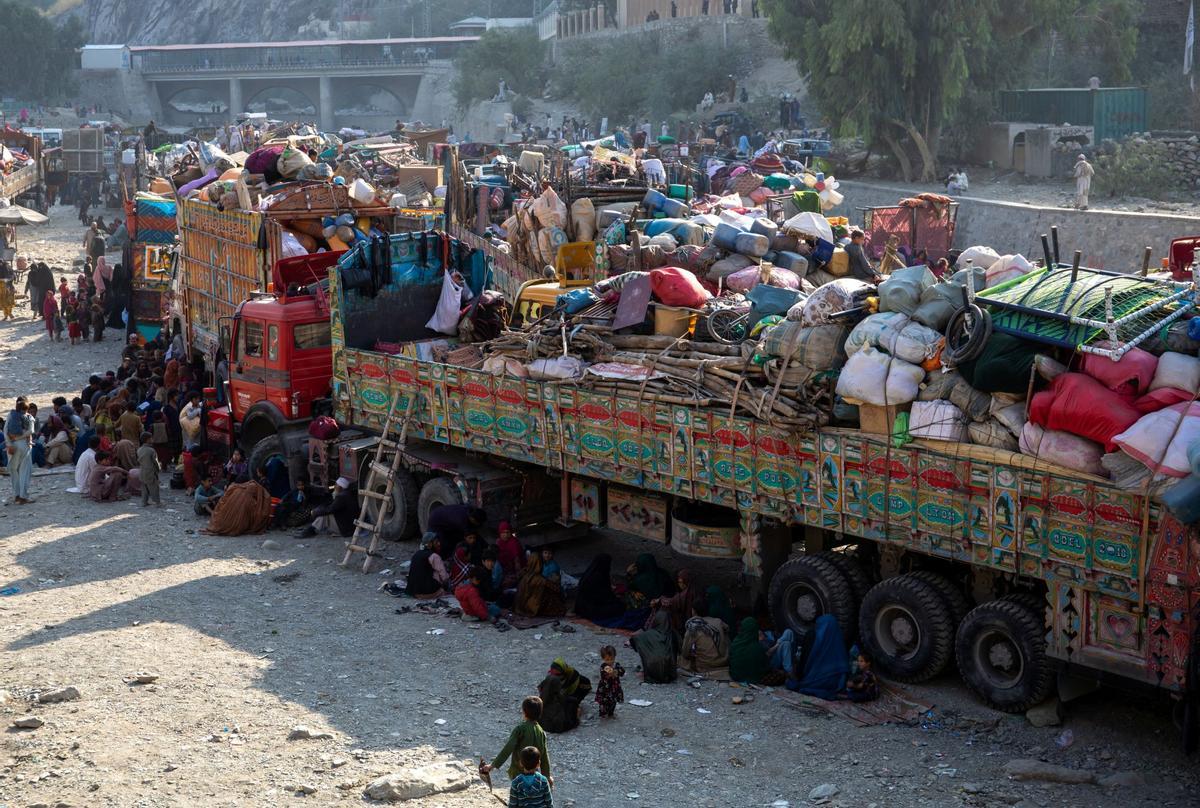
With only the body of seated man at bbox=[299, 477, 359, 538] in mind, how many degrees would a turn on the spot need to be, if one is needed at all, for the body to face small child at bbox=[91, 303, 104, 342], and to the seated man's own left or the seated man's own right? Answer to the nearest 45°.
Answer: approximately 90° to the seated man's own right

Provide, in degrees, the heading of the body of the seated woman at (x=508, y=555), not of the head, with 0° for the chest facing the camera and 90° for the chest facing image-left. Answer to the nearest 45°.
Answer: approximately 45°

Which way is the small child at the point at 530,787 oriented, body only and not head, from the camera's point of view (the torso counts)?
away from the camera

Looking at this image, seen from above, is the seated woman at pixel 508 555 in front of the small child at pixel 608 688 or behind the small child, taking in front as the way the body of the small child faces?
behind

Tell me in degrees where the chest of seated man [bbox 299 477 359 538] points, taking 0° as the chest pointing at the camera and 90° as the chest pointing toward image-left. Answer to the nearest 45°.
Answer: approximately 90°

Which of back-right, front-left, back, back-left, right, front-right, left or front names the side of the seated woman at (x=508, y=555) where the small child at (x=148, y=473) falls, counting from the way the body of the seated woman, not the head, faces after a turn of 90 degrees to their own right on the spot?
front
